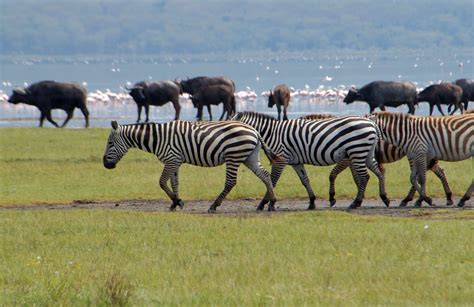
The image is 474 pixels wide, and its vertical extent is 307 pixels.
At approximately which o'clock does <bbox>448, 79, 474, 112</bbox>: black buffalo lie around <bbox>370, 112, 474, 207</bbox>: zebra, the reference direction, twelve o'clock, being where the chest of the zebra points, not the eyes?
The black buffalo is roughly at 3 o'clock from the zebra.

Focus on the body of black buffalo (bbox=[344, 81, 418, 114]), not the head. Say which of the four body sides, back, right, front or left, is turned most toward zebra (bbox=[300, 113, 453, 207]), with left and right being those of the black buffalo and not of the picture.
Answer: left

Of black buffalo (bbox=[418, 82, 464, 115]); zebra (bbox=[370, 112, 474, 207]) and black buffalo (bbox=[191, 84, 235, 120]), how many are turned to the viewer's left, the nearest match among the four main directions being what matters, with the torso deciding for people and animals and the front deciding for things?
3

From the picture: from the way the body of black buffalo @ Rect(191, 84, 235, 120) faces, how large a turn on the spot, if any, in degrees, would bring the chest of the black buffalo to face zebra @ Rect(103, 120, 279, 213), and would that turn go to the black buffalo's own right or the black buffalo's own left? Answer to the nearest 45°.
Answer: approximately 90° to the black buffalo's own left

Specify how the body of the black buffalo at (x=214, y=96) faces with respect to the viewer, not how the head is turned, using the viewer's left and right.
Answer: facing to the left of the viewer

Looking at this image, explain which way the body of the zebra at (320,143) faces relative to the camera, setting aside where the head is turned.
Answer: to the viewer's left

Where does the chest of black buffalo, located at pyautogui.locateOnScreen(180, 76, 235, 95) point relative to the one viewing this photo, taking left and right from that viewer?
facing to the left of the viewer

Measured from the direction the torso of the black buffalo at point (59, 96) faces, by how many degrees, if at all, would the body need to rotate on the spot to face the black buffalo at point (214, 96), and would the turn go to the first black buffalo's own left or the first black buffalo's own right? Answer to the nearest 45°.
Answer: approximately 180°

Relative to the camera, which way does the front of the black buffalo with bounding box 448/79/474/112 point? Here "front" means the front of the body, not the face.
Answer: to the viewer's left

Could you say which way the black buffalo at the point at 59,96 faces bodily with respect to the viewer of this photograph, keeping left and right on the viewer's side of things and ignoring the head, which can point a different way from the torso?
facing to the left of the viewer

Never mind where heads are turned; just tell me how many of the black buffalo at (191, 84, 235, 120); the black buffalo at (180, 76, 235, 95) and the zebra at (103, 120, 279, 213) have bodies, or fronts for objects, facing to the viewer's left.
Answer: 3

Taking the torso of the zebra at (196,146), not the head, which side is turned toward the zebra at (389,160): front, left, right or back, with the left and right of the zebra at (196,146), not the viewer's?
back

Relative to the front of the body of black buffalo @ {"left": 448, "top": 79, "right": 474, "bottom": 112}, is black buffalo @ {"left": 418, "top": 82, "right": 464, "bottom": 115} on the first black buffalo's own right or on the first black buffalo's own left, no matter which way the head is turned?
on the first black buffalo's own left
